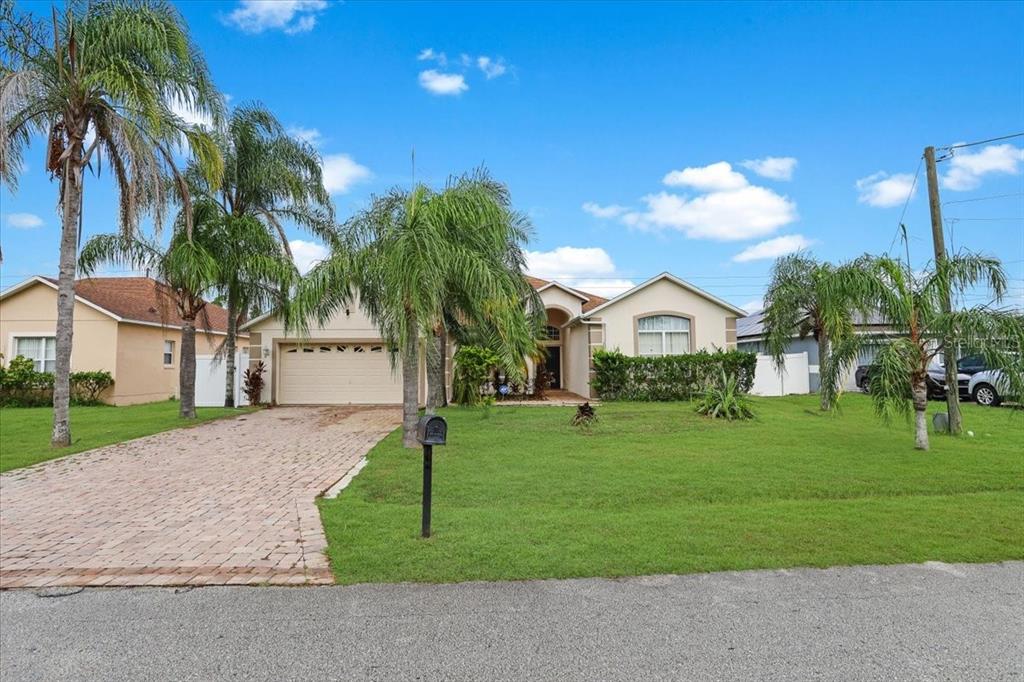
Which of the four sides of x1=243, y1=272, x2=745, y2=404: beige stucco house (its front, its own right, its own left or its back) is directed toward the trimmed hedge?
left

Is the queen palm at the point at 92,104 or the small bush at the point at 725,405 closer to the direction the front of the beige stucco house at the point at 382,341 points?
the queen palm

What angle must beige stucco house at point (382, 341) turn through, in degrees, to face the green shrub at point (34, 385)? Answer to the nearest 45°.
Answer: approximately 90° to its right

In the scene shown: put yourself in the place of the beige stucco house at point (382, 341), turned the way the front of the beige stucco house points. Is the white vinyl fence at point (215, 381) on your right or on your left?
on your right

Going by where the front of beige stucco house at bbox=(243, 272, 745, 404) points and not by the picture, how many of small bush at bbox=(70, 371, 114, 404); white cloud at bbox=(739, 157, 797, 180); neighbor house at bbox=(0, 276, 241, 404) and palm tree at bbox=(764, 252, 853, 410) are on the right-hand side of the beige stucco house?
2

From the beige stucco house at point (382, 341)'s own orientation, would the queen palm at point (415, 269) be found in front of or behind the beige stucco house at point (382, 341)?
in front

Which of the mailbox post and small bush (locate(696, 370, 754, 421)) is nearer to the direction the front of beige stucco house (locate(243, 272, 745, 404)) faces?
the mailbox post

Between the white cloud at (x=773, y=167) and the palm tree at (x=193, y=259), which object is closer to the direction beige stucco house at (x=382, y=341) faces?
the palm tree

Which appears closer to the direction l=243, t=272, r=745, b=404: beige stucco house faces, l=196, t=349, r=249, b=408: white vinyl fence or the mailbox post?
the mailbox post

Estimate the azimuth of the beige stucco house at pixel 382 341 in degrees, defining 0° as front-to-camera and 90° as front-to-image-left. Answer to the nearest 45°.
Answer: approximately 0°

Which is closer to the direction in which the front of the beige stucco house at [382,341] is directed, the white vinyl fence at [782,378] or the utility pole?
the utility pole

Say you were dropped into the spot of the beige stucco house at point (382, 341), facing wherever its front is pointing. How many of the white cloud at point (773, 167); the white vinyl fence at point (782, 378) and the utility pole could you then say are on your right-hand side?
0

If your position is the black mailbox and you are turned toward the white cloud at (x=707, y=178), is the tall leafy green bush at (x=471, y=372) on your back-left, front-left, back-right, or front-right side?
front-left

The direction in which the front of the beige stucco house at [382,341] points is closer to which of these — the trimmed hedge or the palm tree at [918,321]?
the palm tree

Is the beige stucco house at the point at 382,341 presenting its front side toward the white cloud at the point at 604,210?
no
